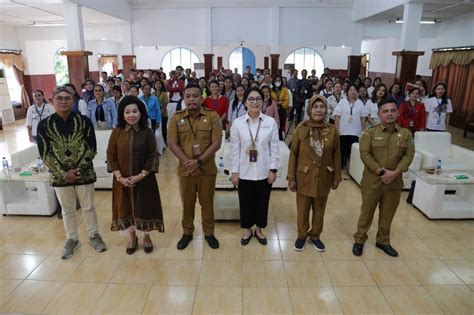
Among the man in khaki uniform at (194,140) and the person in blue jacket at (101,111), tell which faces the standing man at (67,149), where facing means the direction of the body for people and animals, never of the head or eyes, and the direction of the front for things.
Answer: the person in blue jacket

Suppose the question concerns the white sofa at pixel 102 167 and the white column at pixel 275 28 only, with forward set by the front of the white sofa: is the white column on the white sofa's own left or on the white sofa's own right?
on the white sofa's own left

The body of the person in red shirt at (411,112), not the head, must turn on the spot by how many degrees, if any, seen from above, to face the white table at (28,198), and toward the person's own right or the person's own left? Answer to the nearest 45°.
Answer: approximately 45° to the person's own right

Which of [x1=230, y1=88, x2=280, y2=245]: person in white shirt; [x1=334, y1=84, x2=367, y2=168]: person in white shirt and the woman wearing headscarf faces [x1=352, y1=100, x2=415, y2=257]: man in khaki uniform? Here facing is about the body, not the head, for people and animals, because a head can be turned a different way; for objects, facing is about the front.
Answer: [x1=334, y1=84, x2=367, y2=168]: person in white shirt

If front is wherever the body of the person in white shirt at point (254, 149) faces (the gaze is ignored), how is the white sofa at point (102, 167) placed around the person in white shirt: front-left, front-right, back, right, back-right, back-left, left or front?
back-right

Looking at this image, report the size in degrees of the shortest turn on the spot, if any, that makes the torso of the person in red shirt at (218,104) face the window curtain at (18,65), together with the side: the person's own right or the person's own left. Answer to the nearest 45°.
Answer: approximately 135° to the person's own right

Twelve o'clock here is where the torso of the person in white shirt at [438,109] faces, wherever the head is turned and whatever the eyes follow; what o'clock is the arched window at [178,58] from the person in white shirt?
The arched window is roughly at 4 o'clock from the person in white shirt.
